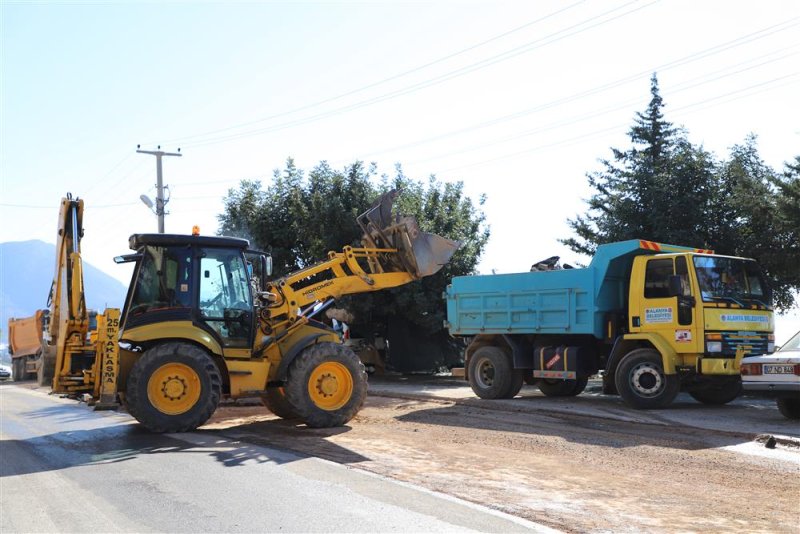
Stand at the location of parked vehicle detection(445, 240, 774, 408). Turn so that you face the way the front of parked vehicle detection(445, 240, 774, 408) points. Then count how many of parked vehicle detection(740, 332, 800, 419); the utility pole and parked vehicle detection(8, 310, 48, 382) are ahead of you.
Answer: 1

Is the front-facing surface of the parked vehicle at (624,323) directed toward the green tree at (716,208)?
no

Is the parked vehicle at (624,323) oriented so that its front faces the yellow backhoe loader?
no

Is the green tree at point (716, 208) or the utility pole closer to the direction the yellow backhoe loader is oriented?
the green tree

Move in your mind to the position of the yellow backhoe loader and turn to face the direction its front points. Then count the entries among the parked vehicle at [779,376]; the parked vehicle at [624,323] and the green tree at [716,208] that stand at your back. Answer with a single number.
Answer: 0

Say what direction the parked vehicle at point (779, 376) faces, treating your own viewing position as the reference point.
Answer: facing away from the viewer and to the right of the viewer

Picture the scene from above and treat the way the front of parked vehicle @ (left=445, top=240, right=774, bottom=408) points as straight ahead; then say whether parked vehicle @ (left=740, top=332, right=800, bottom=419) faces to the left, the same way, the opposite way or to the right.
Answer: to the left

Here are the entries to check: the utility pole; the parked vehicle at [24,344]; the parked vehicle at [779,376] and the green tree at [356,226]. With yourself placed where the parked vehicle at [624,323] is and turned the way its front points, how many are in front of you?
1

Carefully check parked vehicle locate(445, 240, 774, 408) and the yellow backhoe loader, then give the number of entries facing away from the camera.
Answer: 0

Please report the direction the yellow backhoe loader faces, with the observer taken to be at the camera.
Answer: facing to the right of the viewer

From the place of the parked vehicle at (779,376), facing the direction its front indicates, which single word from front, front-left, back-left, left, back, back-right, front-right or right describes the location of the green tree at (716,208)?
front-left

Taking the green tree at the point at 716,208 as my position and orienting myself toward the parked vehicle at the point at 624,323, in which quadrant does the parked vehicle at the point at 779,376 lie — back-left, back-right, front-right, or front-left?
front-left

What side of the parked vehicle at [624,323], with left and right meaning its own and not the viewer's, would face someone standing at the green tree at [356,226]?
back

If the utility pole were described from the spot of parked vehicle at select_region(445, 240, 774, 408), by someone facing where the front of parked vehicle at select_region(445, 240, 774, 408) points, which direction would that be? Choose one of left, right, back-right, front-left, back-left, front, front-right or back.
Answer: back

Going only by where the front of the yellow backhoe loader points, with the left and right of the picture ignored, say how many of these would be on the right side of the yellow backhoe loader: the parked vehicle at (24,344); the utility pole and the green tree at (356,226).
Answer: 0

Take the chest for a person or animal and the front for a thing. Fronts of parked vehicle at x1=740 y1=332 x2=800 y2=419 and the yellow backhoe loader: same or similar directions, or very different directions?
same or similar directions
